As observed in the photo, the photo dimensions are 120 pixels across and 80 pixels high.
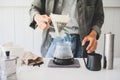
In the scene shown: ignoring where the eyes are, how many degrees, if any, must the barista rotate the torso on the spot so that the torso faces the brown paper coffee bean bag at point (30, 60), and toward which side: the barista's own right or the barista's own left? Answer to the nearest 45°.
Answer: approximately 45° to the barista's own right

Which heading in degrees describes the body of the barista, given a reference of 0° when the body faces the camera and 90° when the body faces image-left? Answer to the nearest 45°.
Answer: approximately 0°
